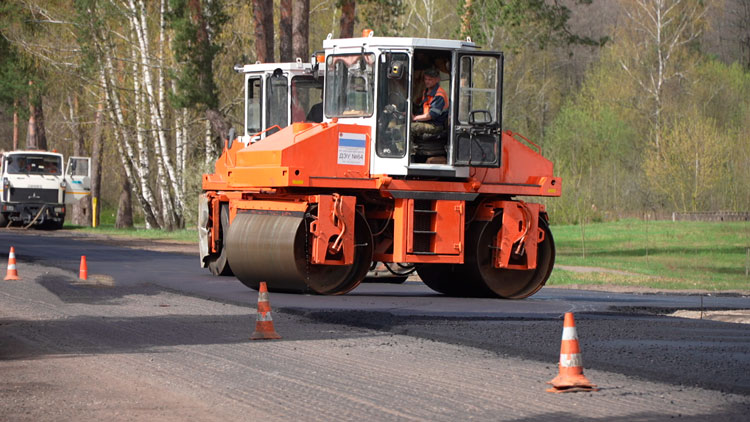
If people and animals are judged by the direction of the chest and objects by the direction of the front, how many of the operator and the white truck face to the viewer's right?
0

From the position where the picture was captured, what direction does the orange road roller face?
facing the viewer and to the left of the viewer

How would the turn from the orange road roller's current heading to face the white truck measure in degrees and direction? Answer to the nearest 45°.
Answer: approximately 90° to its right

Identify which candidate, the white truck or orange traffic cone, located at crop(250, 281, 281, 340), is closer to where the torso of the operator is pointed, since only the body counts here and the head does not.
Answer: the orange traffic cone

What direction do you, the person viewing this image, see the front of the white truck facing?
facing the viewer

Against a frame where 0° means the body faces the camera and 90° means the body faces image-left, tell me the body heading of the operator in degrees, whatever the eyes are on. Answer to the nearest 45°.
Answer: approximately 45°

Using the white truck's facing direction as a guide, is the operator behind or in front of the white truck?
in front

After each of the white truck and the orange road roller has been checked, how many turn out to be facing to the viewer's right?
0

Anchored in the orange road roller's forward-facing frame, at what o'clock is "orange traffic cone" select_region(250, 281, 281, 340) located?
The orange traffic cone is roughly at 11 o'clock from the orange road roller.

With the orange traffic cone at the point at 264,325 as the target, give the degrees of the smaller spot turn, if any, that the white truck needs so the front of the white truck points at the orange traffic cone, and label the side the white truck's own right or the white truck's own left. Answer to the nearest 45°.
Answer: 0° — it already faces it
